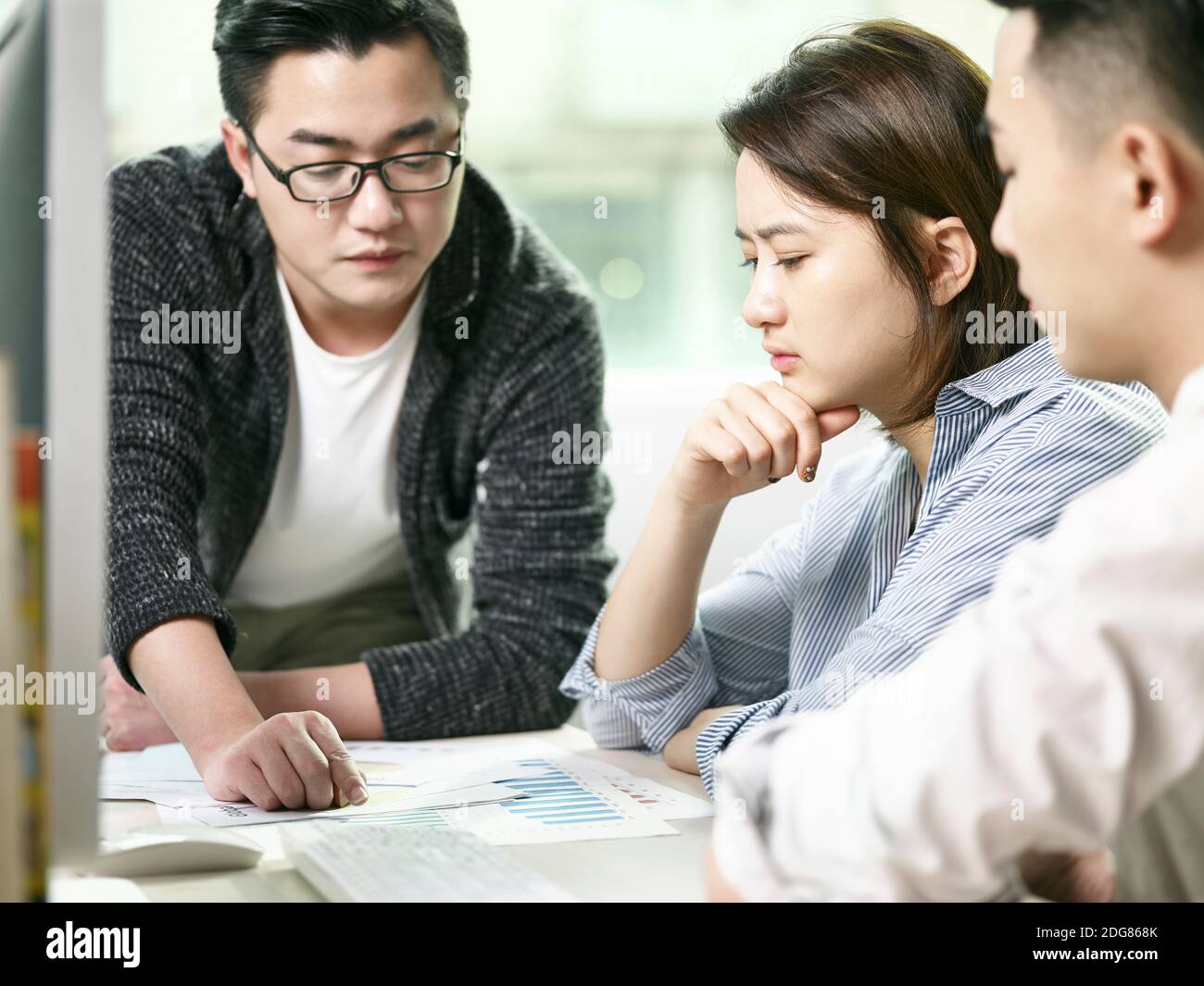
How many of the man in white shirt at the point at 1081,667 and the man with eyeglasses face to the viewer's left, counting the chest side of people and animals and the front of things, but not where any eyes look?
1

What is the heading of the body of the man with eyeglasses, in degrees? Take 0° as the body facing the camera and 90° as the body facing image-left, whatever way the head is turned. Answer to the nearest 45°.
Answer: approximately 0°

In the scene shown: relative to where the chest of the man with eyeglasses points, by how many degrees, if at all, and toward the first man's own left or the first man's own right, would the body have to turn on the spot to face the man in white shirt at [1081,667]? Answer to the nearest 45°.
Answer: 0° — they already face them

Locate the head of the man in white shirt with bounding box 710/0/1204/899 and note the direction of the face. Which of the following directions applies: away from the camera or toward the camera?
away from the camera

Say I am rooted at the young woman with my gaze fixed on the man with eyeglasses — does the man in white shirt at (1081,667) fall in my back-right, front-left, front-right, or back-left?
back-left

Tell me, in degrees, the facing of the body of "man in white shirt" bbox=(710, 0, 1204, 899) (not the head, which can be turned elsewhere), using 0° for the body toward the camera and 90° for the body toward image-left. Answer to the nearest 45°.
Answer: approximately 90°
